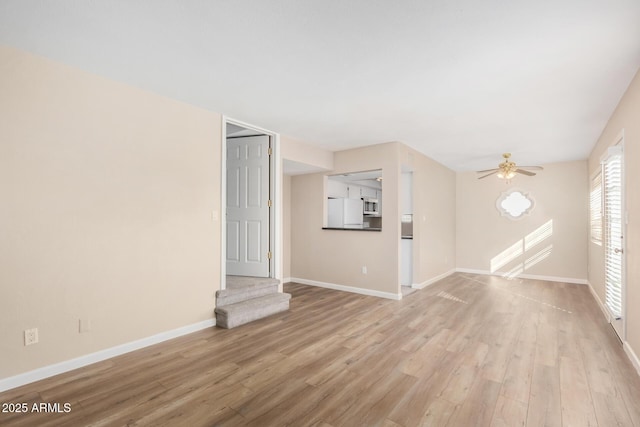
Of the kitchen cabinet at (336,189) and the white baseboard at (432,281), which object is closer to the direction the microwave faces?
the white baseboard

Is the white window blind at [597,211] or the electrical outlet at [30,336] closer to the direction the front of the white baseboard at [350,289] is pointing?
the electrical outlet

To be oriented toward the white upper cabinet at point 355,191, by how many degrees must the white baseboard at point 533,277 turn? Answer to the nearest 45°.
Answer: approximately 90° to its right

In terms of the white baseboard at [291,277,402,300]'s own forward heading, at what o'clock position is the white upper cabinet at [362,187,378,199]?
The white upper cabinet is roughly at 5 o'clock from the white baseboard.

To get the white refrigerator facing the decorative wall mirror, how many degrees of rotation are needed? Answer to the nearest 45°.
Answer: approximately 45° to its left

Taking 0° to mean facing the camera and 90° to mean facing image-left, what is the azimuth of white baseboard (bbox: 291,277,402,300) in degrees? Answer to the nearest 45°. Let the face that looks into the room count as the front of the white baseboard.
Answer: approximately 45°

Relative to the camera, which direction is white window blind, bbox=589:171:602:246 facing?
to the viewer's left

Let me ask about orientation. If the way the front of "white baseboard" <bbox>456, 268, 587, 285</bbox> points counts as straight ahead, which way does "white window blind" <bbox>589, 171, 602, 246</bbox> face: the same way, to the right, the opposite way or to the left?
to the right

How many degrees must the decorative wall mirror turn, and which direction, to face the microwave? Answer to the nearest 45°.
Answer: approximately 90° to its right

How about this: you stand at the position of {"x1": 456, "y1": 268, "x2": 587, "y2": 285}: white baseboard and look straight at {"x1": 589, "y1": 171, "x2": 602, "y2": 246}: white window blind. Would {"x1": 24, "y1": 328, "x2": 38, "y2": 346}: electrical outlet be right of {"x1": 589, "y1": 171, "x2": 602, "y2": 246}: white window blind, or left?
right
